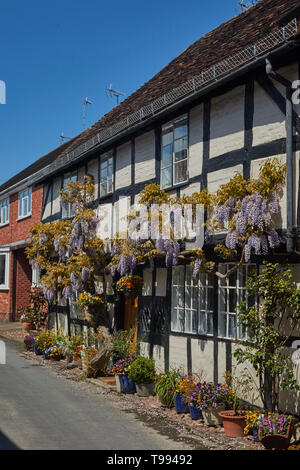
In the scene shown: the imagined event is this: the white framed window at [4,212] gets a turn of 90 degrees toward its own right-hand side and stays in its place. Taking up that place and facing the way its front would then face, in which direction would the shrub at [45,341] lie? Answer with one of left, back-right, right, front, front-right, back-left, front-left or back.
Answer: back-left

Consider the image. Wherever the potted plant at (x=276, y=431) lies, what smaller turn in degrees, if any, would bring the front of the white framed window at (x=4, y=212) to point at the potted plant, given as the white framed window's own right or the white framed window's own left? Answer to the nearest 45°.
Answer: approximately 45° to the white framed window's own left

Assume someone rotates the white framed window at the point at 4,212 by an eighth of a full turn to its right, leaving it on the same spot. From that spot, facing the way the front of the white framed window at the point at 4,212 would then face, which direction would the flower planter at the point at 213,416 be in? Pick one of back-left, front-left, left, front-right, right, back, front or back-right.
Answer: left

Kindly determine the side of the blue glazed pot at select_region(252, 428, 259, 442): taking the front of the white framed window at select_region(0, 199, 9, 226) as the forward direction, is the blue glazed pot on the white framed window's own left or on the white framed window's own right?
on the white framed window's own left

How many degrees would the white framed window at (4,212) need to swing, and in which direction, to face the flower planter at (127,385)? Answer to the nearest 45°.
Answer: approximately 45° to its left

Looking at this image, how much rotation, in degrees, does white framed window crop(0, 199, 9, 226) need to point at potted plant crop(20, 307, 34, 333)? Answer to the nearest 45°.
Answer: approximately 45° to its left

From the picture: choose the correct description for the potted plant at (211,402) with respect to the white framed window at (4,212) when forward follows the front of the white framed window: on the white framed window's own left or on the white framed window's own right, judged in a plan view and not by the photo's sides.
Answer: on the white framed window's own left

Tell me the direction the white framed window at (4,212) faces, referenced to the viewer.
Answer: facing the viewer and to the left of the viewer

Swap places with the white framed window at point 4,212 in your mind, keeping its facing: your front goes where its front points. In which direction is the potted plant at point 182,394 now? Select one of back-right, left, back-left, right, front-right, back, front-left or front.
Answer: front-left

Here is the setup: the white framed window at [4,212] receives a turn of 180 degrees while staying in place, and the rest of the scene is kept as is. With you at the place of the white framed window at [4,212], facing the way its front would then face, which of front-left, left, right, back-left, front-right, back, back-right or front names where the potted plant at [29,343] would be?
back-right

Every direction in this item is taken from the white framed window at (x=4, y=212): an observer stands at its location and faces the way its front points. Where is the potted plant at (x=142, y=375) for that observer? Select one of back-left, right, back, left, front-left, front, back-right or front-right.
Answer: front-left

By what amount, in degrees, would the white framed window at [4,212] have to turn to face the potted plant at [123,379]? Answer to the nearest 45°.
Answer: approximately 45° to its left
